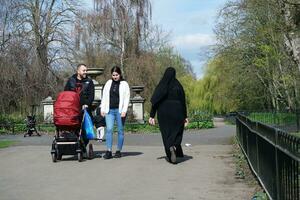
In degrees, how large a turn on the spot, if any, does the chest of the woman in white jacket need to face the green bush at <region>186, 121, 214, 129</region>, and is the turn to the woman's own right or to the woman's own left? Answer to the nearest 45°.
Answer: approximately 180°

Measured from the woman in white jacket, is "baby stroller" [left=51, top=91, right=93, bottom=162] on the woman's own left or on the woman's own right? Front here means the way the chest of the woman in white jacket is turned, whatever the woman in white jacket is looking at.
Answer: on the woman's own right

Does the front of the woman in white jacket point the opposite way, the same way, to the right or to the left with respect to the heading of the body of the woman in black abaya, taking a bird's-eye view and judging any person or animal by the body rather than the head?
the opposite way

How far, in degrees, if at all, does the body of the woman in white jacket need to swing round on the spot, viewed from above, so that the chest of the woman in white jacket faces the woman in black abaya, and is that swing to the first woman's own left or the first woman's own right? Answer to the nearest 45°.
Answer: approximately 45° to the first woman's own left

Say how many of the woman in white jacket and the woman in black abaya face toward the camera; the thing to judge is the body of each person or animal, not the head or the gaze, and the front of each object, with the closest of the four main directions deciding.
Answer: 1

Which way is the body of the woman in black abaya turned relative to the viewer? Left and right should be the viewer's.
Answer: facing away from the viewer

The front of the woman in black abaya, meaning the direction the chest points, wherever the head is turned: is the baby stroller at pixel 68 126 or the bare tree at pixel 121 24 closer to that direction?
the bare tree

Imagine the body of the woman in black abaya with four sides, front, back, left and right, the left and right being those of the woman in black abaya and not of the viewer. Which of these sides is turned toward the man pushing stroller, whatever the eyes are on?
left

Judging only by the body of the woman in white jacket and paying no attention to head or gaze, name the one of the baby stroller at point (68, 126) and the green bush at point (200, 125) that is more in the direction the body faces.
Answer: the baby stroller

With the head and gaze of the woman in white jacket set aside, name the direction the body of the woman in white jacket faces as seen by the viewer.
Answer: toward the camera

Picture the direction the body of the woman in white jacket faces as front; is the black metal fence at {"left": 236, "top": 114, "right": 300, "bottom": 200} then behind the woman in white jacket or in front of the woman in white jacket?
in front
